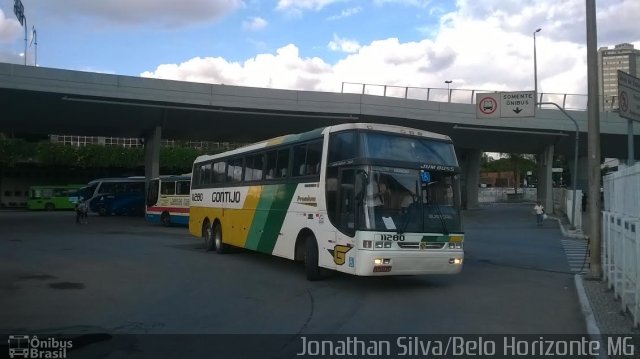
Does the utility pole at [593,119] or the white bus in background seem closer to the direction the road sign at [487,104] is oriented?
the utility pole

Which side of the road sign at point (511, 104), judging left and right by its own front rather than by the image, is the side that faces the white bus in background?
right

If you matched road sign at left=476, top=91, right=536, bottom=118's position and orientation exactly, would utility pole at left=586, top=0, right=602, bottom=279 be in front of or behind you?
in front

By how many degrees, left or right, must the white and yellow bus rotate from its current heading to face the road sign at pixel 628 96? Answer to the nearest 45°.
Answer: approximately 45° to its left

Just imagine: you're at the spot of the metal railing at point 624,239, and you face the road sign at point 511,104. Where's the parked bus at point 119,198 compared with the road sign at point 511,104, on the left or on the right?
left

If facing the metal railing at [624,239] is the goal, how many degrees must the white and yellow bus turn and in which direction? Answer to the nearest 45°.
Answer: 0° — it already faces it

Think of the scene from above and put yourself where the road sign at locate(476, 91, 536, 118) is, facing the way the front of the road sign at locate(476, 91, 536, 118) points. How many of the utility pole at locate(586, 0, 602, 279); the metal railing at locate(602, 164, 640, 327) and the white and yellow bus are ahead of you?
3

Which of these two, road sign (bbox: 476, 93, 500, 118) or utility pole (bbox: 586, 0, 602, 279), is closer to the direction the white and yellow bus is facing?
the utility pole
